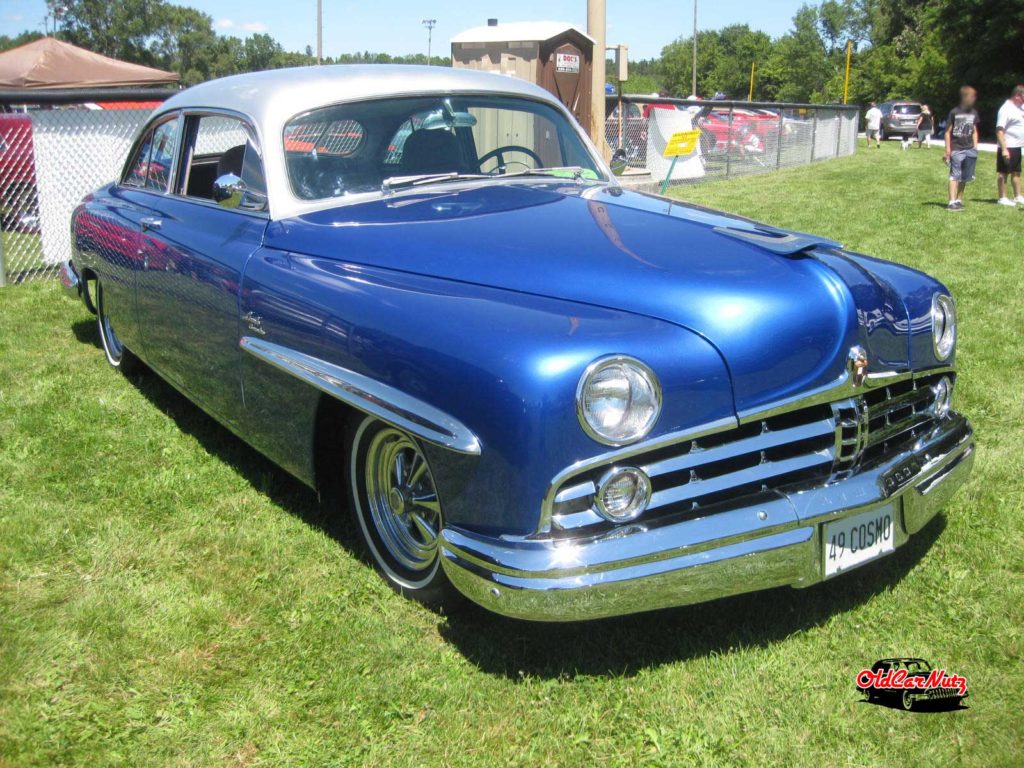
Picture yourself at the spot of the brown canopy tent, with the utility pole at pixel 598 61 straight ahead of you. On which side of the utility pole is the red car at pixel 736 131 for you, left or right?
left

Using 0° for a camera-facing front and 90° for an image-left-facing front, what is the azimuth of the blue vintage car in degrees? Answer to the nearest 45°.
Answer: approximately 315°

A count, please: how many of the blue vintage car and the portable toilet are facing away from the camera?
0

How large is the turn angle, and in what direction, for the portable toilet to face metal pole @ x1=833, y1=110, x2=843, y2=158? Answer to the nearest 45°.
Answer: approximately 90° to its left

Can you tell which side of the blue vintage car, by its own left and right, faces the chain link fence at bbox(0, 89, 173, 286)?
back

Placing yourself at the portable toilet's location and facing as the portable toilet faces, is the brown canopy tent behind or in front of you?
behind

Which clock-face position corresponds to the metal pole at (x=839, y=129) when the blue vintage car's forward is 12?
The metal pole is roughly at 8 o'clock from the blue vintage car.

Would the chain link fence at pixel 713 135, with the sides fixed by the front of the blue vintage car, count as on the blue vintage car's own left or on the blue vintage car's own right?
on the blue vintage car's own left

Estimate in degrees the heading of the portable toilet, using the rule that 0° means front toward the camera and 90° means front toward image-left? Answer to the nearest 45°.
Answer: approximately 315°

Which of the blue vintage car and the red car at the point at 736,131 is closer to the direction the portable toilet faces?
the blue vintage car
